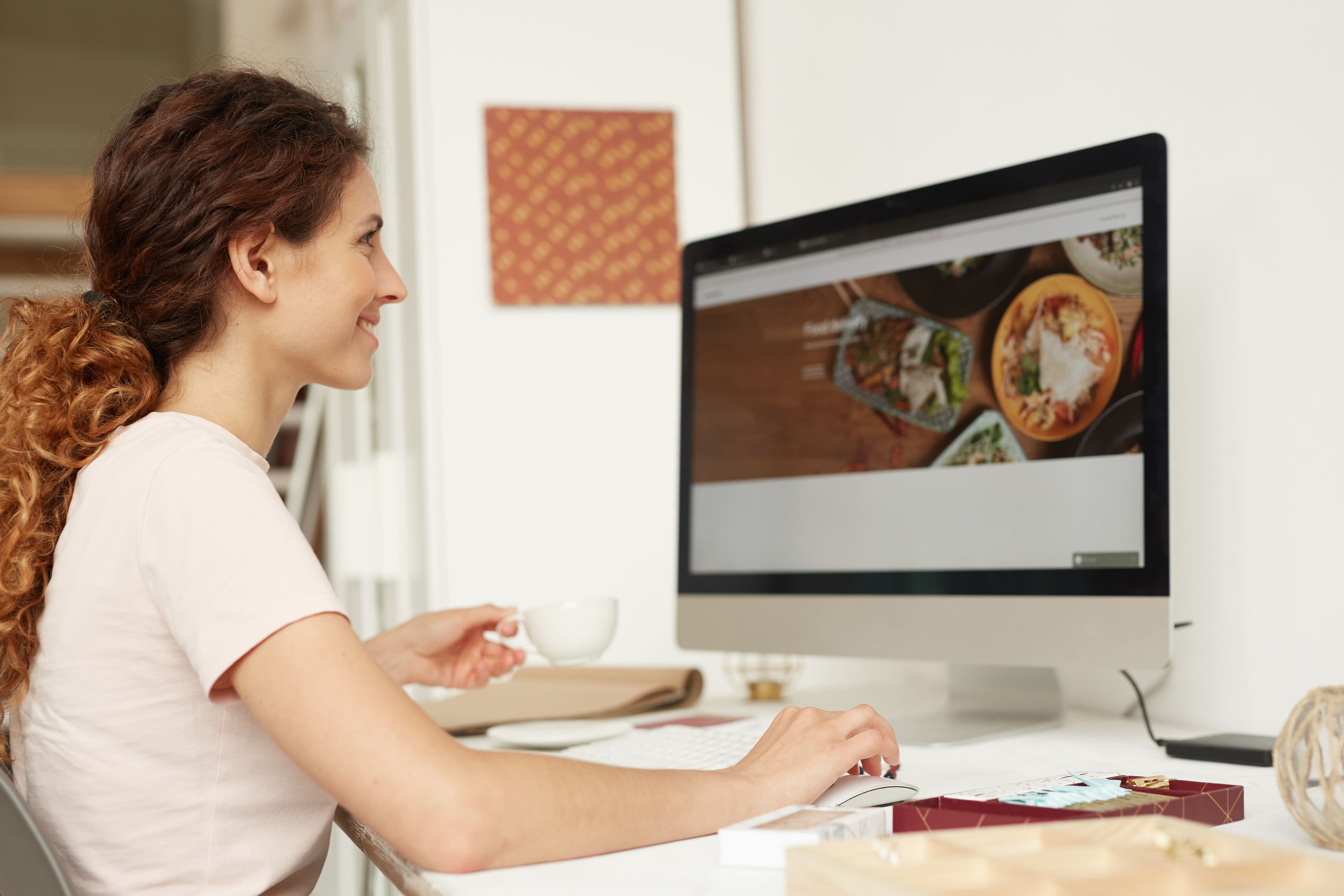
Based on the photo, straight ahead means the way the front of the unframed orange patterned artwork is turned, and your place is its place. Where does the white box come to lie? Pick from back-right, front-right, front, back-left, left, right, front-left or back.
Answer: front

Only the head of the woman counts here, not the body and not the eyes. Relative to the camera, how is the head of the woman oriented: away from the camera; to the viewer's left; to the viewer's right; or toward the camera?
to the viewer's right

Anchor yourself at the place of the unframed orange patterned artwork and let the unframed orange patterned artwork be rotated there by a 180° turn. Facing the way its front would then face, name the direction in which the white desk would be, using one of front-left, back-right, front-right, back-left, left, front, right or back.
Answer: back

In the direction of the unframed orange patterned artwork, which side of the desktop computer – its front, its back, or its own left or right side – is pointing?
right

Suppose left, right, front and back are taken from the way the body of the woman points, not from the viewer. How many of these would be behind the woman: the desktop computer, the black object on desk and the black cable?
0

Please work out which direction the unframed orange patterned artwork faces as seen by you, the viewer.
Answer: facing the viewer

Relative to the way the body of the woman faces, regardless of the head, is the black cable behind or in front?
in front

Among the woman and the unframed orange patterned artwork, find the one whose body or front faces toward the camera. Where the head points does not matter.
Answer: the unframed orange patterned artwork

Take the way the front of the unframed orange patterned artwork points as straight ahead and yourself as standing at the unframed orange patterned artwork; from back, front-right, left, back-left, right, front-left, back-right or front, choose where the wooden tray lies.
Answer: front

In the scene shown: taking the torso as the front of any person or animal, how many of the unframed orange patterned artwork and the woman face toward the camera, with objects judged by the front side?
1

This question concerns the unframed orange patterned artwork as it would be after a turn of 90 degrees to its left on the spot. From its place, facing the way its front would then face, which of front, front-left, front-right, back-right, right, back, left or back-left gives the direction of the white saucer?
right

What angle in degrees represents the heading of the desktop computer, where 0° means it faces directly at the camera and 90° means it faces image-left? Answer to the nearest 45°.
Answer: approximately 45°

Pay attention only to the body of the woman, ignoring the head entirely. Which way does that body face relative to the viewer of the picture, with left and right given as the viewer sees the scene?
facing to the right of the viewer

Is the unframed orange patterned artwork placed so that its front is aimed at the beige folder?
yes

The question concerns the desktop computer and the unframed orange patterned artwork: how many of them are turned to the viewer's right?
0

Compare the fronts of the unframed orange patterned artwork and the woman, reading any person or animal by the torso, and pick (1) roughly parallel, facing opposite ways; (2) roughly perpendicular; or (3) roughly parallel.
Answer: roughly perpendicular
